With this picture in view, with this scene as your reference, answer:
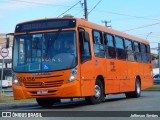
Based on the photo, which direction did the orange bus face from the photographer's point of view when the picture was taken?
facing the viewer and to the left of the viewer
